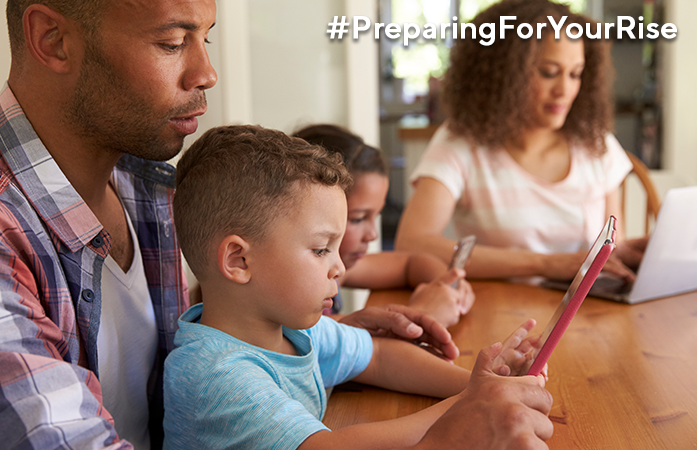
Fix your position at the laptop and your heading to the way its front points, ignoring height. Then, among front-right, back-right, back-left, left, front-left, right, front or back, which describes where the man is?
left

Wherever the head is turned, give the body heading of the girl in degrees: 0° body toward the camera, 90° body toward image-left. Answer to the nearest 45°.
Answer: approximately 315°

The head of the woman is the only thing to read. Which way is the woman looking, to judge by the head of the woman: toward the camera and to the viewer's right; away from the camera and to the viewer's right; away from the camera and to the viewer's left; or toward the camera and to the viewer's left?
toward the camera and to the viewer's right
